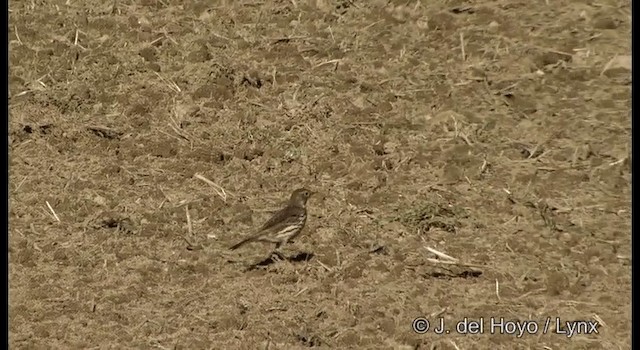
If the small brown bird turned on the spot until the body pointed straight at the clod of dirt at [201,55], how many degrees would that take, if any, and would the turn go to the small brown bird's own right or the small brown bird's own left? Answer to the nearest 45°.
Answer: approximately 90° to the small brown bird's own left

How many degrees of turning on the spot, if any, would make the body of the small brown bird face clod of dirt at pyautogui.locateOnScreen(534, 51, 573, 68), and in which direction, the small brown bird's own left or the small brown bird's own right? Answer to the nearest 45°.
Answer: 0° — it already faces it

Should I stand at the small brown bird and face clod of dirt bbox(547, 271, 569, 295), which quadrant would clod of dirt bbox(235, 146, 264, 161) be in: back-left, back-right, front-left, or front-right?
back-left

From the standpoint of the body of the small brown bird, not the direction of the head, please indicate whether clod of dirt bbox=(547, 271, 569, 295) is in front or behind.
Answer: in front

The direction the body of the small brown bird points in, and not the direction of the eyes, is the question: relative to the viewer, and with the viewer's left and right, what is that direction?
facing to the right of the viewer

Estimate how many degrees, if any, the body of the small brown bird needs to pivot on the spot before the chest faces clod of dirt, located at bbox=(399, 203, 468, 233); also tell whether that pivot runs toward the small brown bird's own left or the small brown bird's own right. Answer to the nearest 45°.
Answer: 0° — it already faces it

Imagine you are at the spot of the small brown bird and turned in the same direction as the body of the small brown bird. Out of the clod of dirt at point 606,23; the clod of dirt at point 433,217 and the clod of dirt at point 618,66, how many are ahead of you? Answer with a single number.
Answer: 3

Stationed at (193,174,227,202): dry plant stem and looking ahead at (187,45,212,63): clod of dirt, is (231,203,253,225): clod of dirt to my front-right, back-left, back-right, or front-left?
back-right
